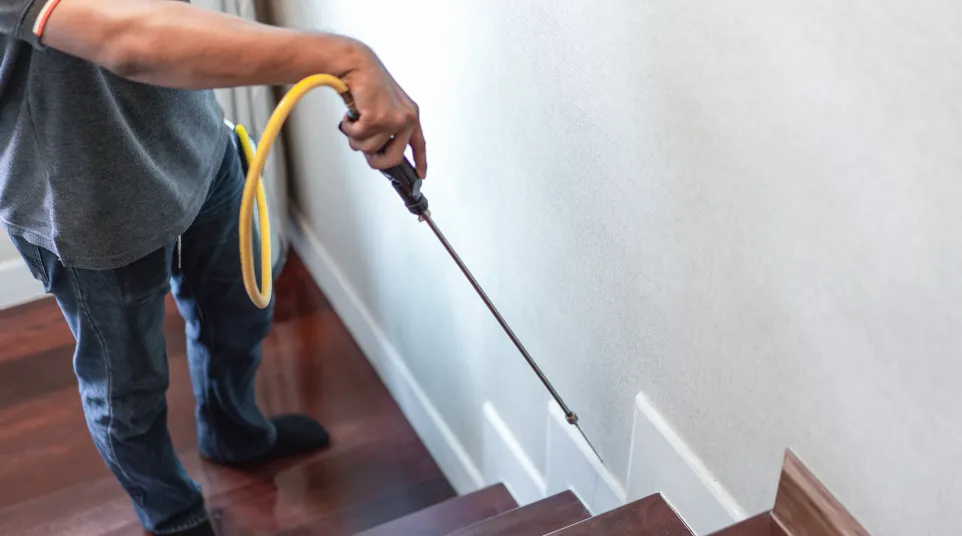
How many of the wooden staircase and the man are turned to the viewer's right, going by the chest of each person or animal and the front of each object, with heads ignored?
1

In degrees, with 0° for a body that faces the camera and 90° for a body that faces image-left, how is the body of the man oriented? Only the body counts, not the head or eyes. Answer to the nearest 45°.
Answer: approximately 270°

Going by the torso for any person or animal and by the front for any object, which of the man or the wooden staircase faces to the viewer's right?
the man
